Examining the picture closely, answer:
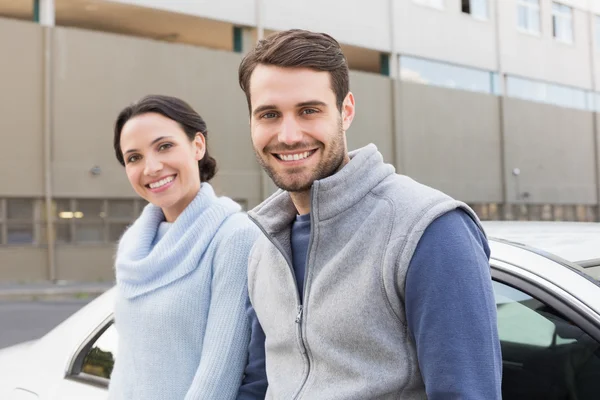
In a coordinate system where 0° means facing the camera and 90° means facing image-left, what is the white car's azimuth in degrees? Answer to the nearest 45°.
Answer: approximately 270°

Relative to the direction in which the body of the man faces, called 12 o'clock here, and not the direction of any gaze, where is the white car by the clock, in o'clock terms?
The white car is roughly at 6 o'clock from the man.

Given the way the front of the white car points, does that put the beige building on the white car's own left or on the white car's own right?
on the white car's own left

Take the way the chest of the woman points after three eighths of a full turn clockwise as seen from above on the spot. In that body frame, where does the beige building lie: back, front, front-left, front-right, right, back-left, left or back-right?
front

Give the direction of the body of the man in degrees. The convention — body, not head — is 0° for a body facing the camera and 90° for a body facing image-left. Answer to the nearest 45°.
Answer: approximately 45°

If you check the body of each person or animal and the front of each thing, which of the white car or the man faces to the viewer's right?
the white car

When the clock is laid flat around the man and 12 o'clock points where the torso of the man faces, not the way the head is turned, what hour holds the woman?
The woman is roughly at 3 o'clock from the man.

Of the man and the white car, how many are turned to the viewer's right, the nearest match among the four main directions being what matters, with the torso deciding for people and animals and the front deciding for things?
1
